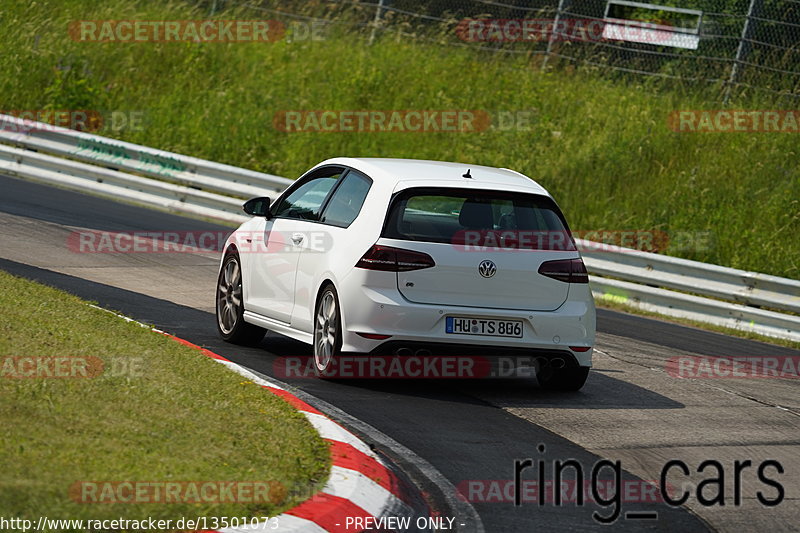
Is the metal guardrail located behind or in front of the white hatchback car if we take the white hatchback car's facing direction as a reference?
in front

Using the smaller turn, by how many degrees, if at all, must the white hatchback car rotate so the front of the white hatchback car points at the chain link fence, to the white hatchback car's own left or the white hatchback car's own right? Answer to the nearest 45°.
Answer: approximately 45° to the white hatchback car's own right

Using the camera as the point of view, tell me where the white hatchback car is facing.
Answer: facing away from the viewer and to the left of the viewer
